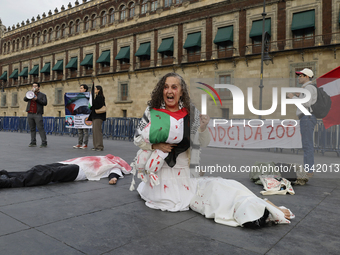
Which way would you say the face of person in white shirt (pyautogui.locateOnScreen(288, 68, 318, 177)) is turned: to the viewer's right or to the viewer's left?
to the viewer's left

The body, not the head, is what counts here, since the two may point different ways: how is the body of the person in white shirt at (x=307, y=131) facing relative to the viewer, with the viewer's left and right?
facing to the left of the viewer

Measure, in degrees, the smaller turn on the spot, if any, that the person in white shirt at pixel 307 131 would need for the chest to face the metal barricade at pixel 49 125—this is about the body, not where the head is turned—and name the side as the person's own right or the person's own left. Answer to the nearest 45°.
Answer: approximately 45° to the person's own right

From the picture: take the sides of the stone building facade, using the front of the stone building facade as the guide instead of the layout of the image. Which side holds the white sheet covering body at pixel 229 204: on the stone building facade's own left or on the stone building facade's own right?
on the stone building facade's own left
